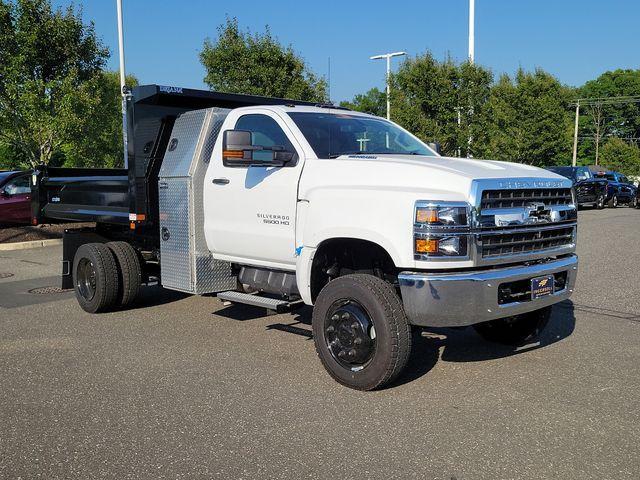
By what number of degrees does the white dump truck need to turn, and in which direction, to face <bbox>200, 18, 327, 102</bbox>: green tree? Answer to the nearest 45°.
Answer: approximately 135° to its left

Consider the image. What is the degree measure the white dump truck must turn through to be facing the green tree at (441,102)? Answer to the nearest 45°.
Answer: approximately 135° to its left

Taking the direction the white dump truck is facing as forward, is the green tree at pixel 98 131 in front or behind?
behind

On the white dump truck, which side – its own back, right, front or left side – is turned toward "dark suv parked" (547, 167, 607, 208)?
left

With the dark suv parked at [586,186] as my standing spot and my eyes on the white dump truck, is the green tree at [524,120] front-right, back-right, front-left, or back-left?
back-right

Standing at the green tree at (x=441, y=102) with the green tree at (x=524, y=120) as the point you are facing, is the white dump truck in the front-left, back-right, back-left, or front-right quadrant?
back-right

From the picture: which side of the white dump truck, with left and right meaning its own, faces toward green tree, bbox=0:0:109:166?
back

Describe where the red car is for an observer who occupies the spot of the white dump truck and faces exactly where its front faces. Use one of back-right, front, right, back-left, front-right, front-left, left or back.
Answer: back

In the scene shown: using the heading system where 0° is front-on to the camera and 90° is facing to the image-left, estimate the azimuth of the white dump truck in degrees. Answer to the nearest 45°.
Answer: approximately 315°
